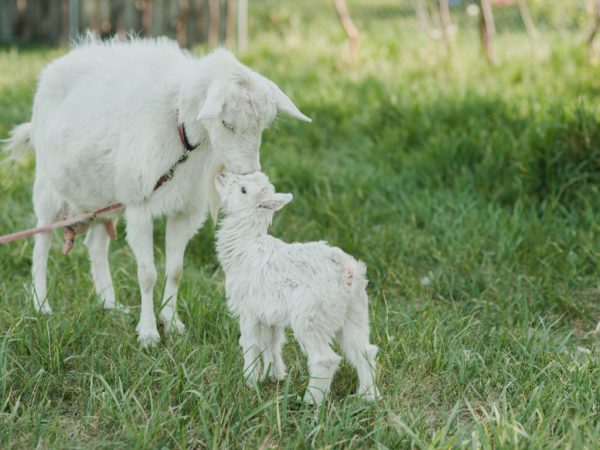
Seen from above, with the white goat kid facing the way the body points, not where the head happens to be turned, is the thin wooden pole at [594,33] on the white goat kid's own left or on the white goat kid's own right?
on the white goat kid's own right

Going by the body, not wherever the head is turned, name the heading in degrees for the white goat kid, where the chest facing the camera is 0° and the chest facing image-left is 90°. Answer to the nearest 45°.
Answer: approximately 135°

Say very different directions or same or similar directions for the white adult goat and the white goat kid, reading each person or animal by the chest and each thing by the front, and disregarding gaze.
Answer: very different directions

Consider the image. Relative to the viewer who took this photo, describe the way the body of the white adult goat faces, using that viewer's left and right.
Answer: facing the viewer and to the right of the viewer

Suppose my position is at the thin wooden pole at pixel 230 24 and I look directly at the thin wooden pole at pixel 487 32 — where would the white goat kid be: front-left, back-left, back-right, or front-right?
front-right

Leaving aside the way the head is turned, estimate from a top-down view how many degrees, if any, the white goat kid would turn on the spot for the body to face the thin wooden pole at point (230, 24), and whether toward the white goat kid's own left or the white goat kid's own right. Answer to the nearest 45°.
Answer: approximately 45° to the white goat kid's own right

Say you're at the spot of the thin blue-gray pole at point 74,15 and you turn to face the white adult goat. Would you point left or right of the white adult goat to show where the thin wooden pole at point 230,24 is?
left

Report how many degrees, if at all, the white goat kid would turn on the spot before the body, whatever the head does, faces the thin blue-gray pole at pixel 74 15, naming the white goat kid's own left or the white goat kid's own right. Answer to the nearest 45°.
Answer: approximately 45° to the white goat kid's own right

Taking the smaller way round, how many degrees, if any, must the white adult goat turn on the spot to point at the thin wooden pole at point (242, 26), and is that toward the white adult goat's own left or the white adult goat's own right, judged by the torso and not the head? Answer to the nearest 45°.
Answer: approximately 135° to the white adult goat's own left

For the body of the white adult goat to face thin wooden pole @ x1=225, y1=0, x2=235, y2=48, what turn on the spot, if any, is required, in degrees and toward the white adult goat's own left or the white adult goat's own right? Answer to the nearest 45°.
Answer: approximately 135° to the white adult goat's own left
